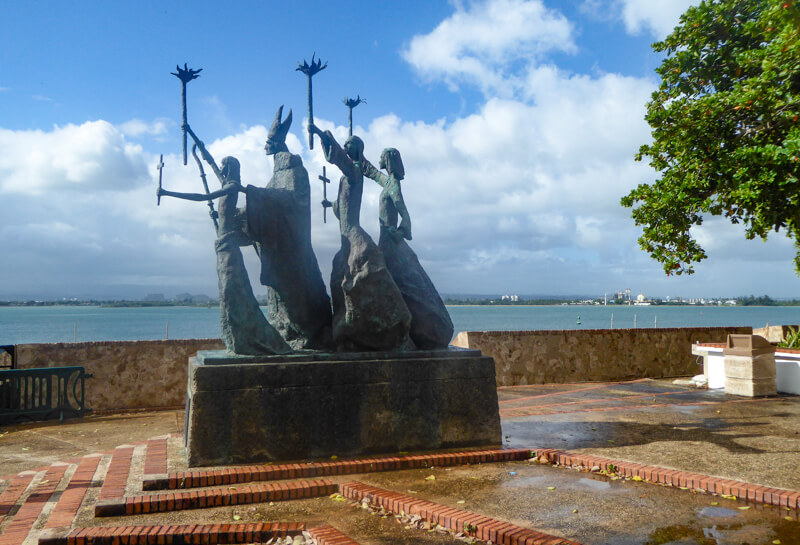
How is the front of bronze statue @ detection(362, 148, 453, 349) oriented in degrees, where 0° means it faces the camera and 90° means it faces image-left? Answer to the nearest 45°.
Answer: approximately 90°

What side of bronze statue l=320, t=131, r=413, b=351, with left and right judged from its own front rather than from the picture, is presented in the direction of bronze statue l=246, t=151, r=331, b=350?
front

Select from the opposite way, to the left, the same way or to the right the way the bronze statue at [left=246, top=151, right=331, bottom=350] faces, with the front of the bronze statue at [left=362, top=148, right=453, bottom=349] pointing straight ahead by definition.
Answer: the same way

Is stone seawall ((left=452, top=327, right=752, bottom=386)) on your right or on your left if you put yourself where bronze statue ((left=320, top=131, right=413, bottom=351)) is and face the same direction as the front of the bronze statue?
on your right

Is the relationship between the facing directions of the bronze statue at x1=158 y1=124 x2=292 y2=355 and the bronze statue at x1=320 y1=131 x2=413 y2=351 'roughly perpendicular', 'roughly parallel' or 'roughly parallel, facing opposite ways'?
roughly parallel

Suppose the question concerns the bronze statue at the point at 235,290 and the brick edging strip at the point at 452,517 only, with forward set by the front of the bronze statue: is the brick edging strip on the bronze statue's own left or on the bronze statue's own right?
on the bronze statue's own left

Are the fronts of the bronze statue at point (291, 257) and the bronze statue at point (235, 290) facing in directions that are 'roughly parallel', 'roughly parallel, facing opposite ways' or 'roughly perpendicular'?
roughly parallel

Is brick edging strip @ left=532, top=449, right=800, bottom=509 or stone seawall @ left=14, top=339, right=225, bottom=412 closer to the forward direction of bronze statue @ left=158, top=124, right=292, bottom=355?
the stone seawall

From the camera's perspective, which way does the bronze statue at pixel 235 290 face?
to the viewer's left

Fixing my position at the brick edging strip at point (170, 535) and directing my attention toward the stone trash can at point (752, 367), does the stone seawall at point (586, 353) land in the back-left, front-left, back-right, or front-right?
front-left

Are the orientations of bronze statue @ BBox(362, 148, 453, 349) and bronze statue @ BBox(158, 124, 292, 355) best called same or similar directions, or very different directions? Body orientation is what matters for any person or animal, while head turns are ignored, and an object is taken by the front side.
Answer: same or similar directions

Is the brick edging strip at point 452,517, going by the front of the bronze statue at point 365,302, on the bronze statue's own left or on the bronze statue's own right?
on the bronze statue's own left
